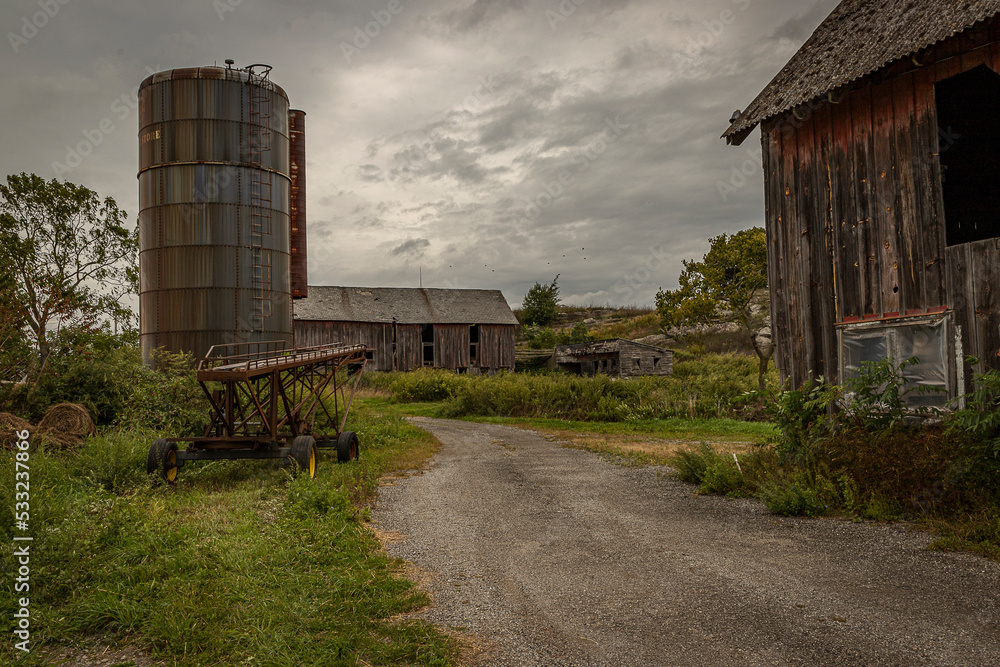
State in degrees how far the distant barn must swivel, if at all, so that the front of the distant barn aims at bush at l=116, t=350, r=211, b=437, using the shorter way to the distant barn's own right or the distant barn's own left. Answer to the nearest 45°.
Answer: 0° — it already faces it

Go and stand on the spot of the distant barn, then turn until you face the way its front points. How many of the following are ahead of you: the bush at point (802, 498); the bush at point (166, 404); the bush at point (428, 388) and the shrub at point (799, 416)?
4

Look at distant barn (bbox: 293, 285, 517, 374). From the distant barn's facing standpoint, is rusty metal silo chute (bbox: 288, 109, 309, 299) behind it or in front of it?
in front

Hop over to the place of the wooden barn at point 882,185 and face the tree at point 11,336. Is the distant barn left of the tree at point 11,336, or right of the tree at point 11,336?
right

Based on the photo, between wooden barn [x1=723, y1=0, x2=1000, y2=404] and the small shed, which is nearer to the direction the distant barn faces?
the wooden barn

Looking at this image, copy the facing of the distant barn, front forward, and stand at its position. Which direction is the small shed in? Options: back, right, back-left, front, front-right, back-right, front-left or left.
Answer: front-left

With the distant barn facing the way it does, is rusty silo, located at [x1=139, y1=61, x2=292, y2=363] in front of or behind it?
in front

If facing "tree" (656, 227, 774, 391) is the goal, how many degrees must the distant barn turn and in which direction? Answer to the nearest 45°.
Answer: approximately 45° to its left

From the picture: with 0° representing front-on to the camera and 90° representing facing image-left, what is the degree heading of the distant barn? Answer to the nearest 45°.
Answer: approximately 0°

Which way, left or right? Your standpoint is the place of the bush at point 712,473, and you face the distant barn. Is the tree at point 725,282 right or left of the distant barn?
right

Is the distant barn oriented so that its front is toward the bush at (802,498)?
yes

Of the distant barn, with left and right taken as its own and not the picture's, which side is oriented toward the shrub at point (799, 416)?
front

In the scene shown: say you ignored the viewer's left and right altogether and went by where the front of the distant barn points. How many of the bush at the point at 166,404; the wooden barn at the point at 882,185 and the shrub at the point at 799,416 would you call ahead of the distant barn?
3

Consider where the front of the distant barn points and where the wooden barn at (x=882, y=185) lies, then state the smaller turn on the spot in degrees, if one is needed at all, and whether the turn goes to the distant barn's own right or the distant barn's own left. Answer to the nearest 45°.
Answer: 0° — it already faces it

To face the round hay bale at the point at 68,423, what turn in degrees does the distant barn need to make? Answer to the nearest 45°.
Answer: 0° — it already faces it
